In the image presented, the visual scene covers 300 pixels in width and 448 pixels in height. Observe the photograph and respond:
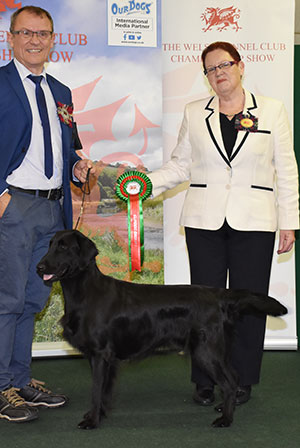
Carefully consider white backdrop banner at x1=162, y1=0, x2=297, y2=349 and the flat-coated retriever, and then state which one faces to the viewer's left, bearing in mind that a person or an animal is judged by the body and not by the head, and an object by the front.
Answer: the flat-coated retriever

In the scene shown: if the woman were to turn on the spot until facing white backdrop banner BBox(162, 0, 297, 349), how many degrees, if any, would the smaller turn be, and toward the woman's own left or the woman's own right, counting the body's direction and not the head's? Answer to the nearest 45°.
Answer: approximately 180°

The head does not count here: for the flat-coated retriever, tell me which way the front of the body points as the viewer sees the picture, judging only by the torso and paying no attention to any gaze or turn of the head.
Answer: to the viewer's left

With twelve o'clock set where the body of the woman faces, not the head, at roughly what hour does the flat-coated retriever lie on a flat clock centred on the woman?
The flat-coated retriever is roughly at 2 o'clock from the woman.

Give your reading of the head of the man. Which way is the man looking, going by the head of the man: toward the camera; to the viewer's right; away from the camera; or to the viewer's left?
toward the camera

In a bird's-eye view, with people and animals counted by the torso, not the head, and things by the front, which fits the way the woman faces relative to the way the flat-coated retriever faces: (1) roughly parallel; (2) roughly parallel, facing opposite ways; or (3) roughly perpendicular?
roughly perpendicular

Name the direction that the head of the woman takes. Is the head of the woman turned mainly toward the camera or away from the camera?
toward the camera

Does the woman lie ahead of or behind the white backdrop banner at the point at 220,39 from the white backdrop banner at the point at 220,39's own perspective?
ahead

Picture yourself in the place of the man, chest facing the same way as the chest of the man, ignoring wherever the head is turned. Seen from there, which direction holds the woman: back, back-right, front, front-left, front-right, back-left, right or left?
front-left

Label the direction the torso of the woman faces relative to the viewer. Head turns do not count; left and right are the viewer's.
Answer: facing the viewer

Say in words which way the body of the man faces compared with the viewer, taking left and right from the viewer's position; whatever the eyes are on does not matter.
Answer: facing the viewer and to the right of the viewer

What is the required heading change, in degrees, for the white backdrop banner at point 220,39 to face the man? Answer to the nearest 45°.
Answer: approximately 45° to its right

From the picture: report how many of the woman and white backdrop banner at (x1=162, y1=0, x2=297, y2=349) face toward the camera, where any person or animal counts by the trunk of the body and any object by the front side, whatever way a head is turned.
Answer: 2

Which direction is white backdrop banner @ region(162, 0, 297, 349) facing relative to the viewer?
toward the camera

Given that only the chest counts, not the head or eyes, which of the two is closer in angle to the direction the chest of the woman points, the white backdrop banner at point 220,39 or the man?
the man
